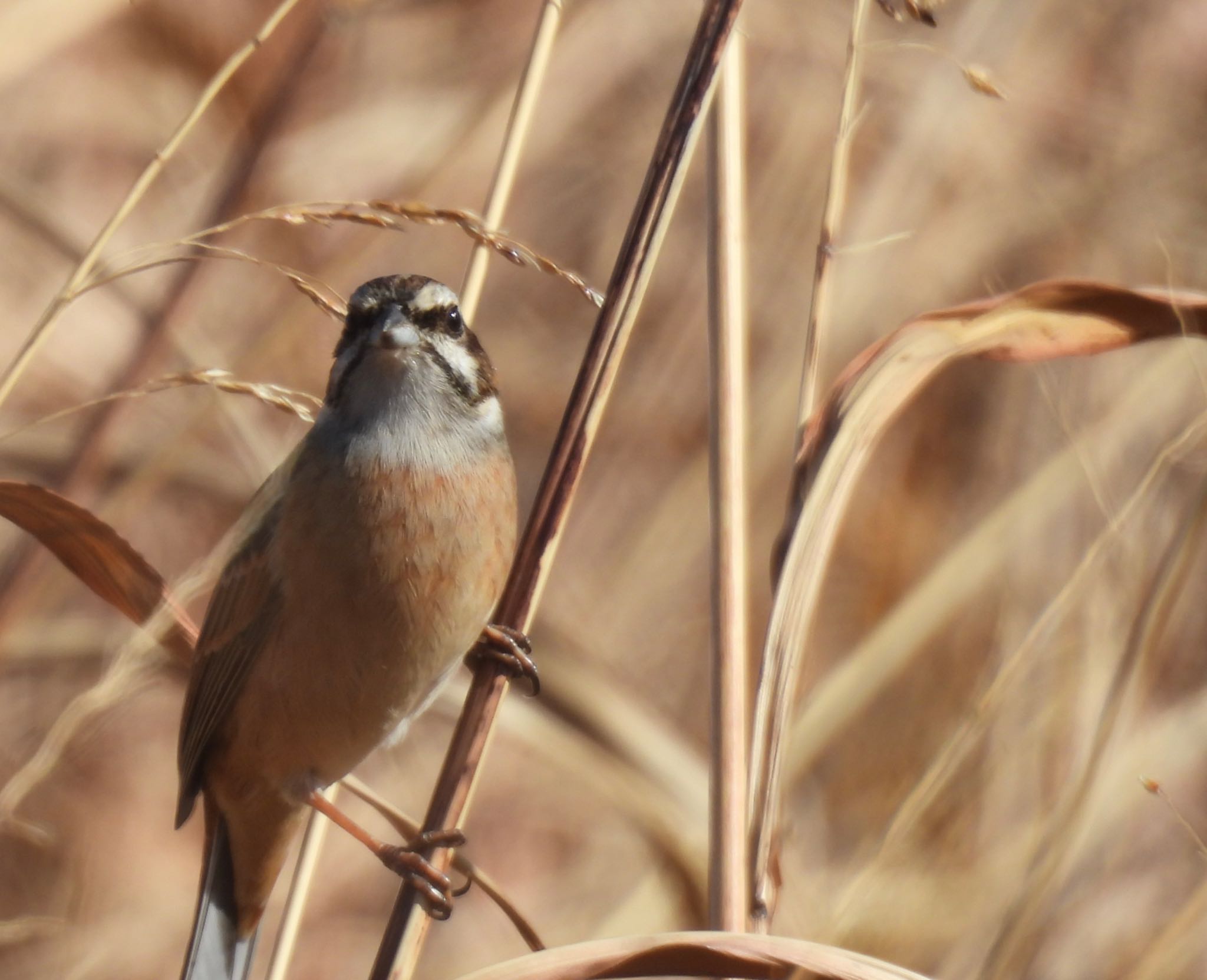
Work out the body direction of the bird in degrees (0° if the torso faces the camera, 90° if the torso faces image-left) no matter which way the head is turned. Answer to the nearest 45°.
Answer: approximately 315°
